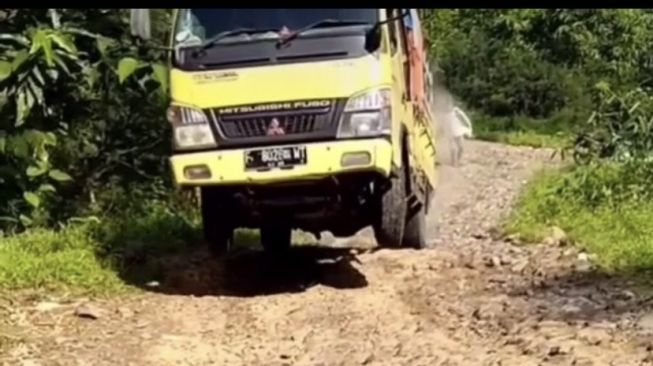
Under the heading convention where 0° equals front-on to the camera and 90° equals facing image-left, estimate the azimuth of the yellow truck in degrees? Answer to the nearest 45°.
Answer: approximately 0°
